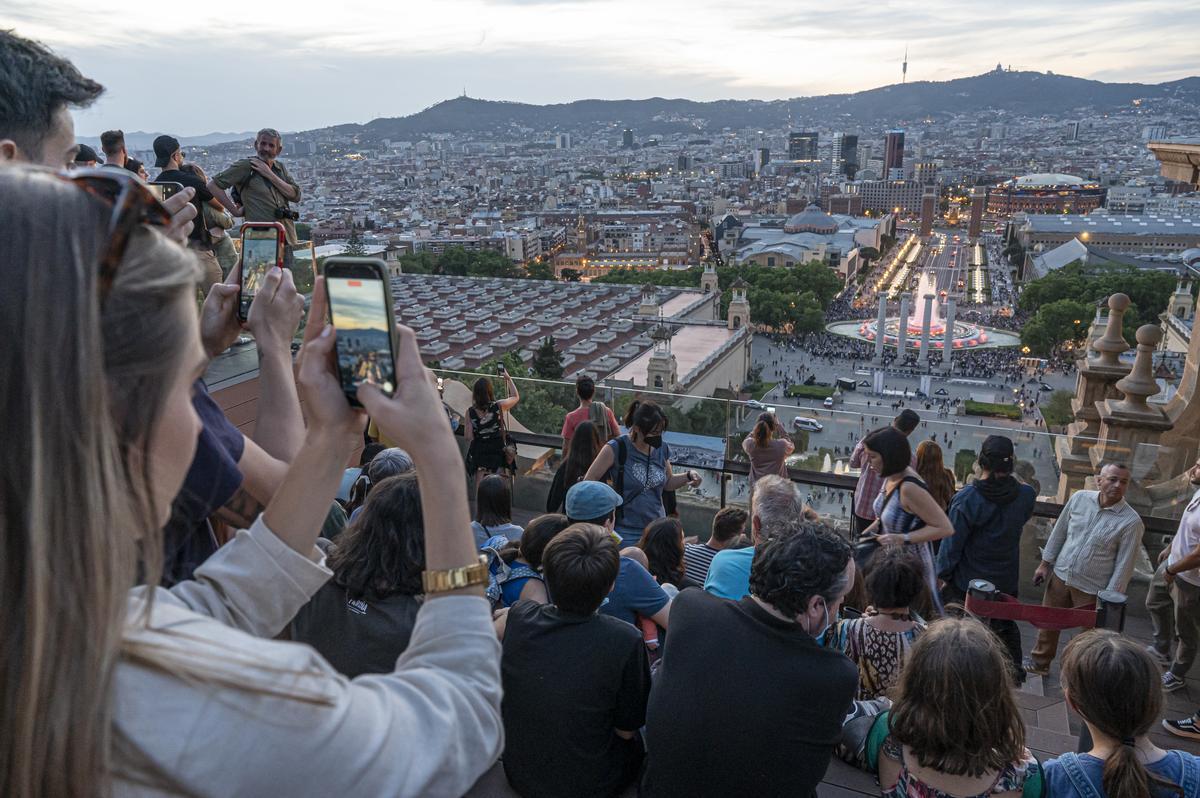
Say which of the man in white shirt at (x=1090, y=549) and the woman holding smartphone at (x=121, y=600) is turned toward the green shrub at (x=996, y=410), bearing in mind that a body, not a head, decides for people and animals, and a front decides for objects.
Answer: the woman holding smartphone

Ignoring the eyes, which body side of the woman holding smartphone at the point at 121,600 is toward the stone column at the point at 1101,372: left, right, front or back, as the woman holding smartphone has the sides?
front

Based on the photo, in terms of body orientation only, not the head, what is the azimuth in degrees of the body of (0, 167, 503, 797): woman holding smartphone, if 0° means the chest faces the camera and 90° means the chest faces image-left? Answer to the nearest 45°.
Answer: approximately 225°

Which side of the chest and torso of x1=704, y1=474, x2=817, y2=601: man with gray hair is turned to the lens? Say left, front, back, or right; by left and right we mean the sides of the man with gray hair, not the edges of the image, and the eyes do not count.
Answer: back

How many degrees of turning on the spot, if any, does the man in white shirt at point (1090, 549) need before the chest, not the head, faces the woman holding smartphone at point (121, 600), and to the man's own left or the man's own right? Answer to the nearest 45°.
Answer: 0° — they already face them

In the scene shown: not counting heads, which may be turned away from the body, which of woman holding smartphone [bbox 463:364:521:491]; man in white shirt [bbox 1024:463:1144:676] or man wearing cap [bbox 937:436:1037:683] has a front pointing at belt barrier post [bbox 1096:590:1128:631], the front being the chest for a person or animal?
the man in white shirt

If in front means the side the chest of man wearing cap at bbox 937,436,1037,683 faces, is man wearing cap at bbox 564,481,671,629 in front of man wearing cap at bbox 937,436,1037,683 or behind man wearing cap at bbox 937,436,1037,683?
behind

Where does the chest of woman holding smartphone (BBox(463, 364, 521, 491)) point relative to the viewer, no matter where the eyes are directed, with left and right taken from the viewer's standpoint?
facing away from the viewer

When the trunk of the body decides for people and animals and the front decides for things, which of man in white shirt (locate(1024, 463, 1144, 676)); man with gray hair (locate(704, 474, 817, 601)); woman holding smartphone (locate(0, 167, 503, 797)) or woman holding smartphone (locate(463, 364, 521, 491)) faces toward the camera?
the man in white shirt

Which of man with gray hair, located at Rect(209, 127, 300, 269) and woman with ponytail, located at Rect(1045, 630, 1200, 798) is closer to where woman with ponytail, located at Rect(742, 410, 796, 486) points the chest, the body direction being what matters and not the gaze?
the man with gray hair

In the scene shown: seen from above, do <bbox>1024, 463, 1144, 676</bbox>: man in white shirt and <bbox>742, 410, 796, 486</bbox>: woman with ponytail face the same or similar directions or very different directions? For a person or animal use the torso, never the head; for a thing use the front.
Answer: very different directions

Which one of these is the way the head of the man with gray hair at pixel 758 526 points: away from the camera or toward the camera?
away from the camera

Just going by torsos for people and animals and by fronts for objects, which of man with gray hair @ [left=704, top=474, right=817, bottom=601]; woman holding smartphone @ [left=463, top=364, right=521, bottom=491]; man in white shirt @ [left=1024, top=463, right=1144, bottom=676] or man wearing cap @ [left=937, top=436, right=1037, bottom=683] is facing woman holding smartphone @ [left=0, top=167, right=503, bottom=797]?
the man in white shirt

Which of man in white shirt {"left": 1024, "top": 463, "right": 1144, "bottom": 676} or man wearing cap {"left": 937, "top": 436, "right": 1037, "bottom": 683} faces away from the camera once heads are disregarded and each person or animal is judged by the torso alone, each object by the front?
the man wearing cap
